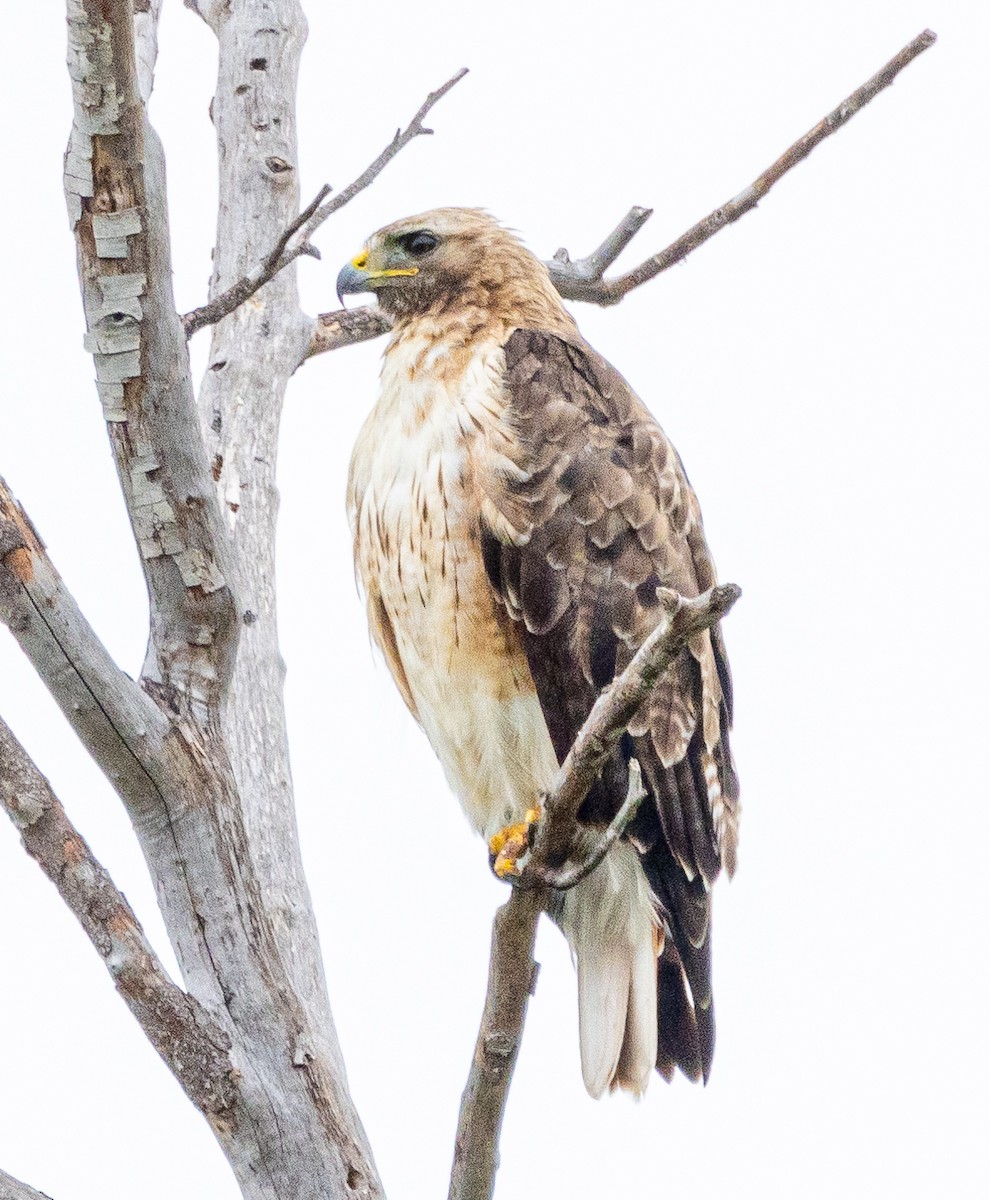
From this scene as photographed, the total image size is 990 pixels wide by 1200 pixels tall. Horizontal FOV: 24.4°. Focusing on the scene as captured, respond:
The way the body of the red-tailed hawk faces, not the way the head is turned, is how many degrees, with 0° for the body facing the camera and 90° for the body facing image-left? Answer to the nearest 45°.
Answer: approximately 45°
